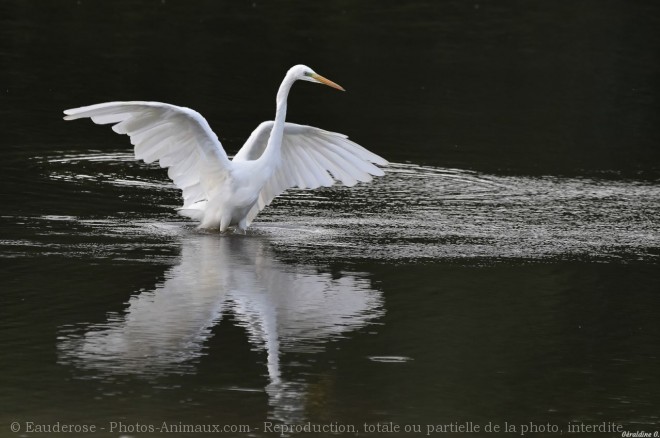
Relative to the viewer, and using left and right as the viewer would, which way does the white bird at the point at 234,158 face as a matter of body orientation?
facing the viewer and to the right of the viewer
